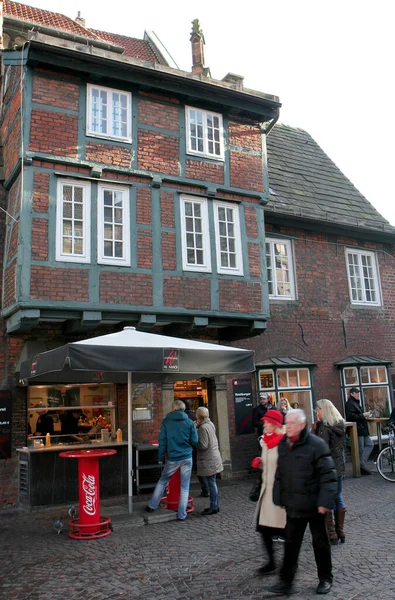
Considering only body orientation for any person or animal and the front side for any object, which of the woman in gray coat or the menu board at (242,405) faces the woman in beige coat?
the menu board

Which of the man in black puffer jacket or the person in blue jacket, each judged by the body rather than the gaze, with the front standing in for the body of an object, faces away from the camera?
the person in blue jacket

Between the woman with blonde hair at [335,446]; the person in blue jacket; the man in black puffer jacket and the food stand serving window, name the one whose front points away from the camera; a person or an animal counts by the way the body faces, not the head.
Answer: the person in blue jacket

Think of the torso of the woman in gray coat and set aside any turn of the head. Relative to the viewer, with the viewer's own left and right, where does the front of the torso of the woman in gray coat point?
facing to the left of the viewer

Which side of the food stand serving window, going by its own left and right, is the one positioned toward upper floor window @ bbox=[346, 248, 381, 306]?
left

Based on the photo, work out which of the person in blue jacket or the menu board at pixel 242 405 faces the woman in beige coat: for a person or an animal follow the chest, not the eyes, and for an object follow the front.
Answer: the menu board

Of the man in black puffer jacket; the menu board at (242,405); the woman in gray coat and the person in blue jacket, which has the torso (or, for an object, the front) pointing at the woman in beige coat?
the menu board

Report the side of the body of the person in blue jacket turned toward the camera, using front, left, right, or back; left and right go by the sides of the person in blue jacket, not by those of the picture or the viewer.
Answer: back

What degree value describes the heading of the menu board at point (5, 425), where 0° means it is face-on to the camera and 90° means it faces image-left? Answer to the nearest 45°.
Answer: approximately 0°
